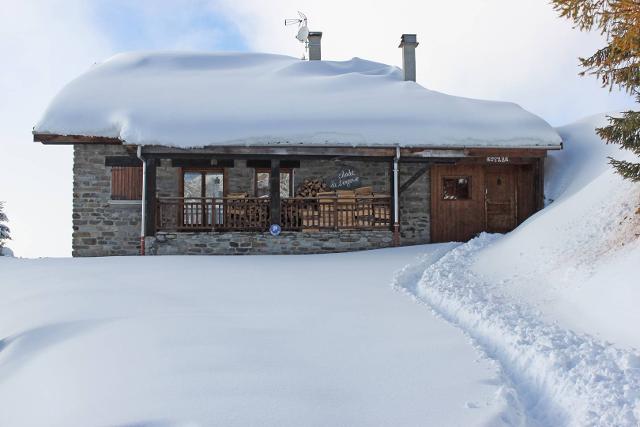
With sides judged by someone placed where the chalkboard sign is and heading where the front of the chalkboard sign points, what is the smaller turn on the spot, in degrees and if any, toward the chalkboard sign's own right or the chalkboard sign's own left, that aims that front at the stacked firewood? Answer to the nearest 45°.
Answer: approximately 90° to the chalkboard sign's own right

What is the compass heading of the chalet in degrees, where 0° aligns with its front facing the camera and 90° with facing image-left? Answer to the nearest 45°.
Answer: approximately 0°

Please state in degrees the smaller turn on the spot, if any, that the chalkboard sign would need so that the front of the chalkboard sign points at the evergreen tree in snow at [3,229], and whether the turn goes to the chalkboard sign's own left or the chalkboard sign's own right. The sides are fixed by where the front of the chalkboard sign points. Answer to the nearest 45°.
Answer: approximately 135° to the chalkboard sign's own right

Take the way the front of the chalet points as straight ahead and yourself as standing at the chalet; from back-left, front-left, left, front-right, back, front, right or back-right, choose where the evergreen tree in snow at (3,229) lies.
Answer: back-right

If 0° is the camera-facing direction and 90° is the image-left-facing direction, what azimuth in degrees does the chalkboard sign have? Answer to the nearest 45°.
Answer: approximately 0°
